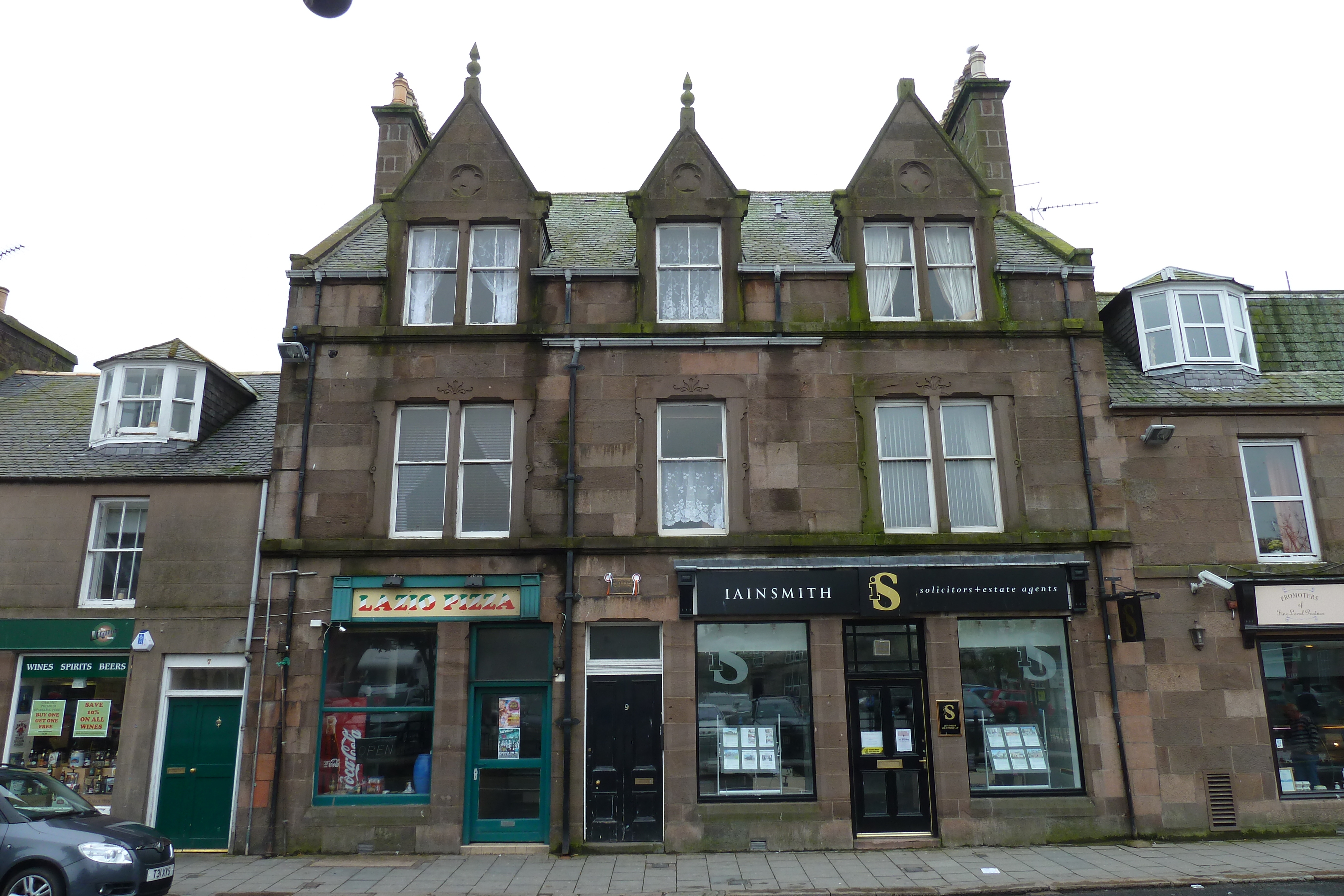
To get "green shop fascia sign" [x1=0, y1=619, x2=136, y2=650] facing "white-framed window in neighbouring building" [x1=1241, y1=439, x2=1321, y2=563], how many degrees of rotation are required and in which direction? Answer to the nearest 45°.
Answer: approximately 45° to its left

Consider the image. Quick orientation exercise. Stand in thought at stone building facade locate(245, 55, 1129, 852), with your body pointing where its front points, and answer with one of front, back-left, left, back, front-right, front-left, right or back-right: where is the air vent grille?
left

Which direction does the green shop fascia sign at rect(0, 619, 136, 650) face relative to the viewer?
toward the camera

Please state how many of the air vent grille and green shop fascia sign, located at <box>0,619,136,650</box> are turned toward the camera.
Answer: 2

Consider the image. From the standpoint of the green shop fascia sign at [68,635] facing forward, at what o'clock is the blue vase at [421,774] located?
The blue vase is roughly at 10 o'clock from the green shop fascia sign.

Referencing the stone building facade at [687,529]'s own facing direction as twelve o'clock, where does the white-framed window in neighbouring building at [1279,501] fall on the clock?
The white-framed window in neighbouring building is roughly at 9 o'clock from the stone building facade.

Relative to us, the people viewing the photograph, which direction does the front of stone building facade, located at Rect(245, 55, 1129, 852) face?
facing the viewer

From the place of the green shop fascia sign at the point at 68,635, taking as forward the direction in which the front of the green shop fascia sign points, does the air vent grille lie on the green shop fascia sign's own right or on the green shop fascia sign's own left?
on the green shop fascia sign's own left

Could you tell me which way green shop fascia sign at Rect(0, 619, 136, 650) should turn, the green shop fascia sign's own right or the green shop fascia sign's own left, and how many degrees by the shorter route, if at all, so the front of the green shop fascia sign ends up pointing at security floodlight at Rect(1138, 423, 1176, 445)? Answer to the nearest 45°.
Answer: approximately 45° to the green shop fascia sign's own left

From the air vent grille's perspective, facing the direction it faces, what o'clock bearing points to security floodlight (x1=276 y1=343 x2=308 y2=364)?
The security floodlight is roughly at 2 o'clock from the air vent grille.

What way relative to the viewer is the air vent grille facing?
toward the camera

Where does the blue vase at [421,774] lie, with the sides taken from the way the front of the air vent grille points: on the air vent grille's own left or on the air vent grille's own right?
on the air vent grille's own right

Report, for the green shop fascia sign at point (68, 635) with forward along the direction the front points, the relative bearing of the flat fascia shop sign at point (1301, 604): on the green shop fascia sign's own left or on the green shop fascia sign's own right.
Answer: on the green shop fascia sign's own left

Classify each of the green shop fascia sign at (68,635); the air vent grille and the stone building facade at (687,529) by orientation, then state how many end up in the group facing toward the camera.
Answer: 3

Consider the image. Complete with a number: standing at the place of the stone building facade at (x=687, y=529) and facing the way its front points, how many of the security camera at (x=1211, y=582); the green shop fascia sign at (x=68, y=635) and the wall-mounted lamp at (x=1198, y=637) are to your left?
2

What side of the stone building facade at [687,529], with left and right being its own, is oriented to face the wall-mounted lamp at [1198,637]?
left

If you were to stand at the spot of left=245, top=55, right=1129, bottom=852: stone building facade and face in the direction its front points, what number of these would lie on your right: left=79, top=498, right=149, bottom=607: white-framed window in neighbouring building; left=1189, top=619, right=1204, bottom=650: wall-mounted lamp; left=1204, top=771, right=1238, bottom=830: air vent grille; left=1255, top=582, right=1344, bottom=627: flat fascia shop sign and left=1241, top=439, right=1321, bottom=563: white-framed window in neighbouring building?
1
